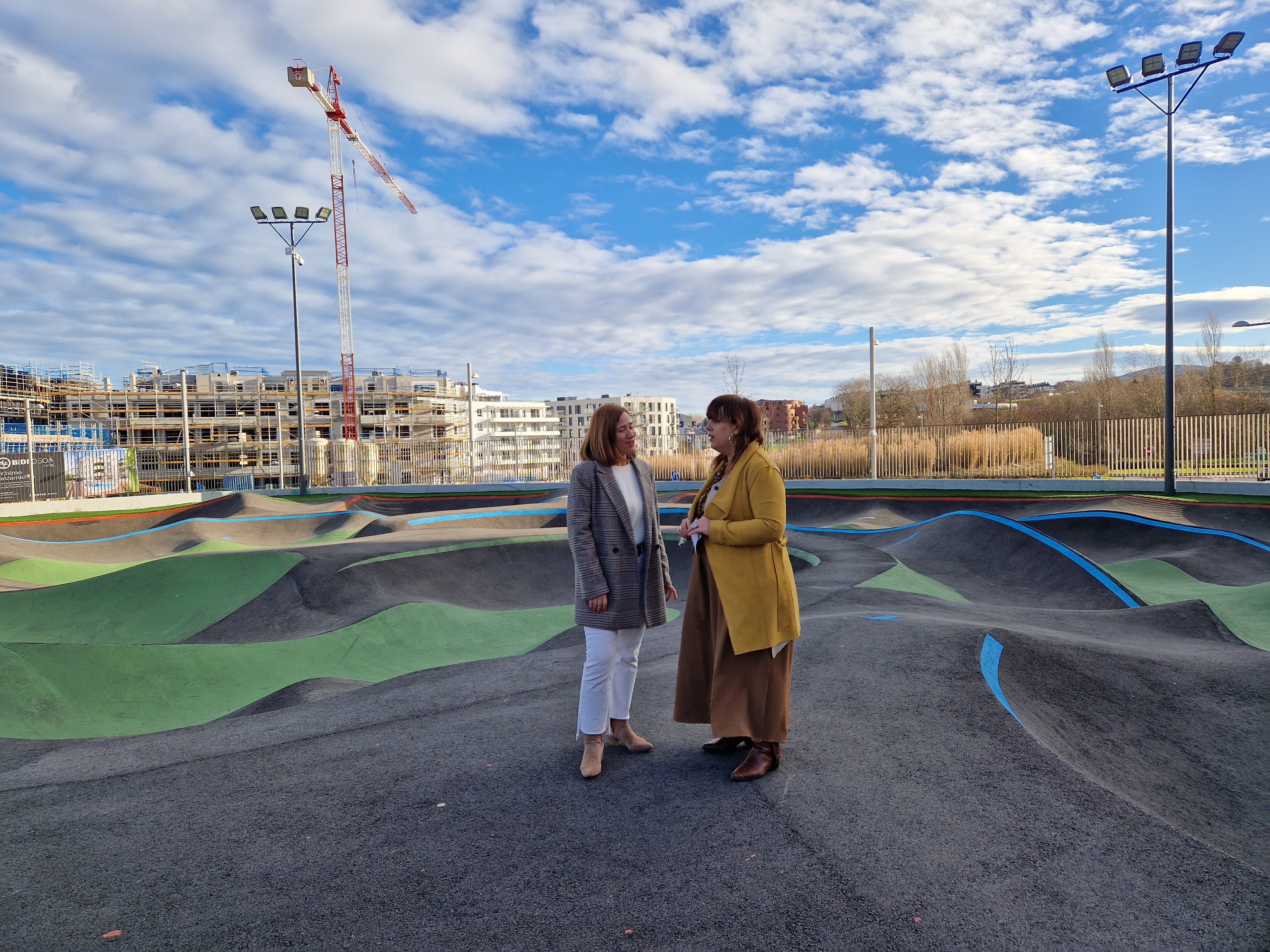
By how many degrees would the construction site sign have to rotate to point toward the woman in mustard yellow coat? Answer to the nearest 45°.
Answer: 0° — it already faces them

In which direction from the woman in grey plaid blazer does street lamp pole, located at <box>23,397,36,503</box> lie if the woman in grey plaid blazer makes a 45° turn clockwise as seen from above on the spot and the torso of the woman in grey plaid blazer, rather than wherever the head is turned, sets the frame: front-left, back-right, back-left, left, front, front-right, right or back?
back-right

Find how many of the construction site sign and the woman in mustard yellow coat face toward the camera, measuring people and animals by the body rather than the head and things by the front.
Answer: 1

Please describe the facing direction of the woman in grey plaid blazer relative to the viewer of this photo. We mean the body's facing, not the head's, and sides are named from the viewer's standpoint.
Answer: facing the viewer and to the right of the viewer

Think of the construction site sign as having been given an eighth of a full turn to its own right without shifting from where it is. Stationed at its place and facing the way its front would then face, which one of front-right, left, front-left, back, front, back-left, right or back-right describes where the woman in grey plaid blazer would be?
front-left

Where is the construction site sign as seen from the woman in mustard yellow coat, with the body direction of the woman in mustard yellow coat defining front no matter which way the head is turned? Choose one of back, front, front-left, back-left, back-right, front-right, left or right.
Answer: front-right

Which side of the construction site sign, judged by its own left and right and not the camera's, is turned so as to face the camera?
front

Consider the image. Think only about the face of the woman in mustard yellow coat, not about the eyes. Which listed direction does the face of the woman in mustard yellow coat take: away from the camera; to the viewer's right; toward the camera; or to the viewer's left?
to the viewer's left

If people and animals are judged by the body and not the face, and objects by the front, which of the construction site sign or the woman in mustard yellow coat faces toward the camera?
the construction site sign

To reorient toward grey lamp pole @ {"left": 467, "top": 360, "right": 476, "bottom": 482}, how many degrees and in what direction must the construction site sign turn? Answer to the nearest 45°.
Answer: approximately 90° to its left

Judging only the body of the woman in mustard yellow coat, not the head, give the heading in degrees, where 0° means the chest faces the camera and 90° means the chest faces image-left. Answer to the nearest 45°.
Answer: approximately 90°
